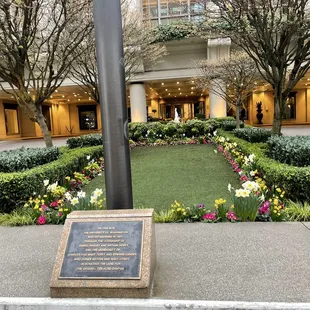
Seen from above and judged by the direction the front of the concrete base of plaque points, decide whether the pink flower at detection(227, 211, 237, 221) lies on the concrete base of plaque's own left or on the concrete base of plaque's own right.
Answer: on the concrete base of plaque's own left

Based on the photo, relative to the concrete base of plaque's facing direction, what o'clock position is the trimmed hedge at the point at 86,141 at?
The trimmed hedge is roughly at 6 o'clock from the concrete base of plaque.

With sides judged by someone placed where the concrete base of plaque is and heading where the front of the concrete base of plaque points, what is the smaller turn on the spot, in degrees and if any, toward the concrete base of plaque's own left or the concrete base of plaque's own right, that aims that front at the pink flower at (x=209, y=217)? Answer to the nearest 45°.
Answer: approximately 135° to the concrete base of plaque's own left

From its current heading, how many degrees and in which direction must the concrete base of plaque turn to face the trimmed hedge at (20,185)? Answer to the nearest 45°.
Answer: approximately 135° to its right

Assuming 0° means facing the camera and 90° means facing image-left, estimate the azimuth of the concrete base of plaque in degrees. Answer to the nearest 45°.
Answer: approximately 0°

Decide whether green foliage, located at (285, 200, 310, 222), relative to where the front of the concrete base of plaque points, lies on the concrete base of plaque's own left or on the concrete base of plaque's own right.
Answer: on the concrete base of plaque's own left

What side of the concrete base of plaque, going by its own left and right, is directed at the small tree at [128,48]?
back

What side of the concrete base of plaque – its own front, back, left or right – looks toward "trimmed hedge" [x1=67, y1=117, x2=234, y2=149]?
back

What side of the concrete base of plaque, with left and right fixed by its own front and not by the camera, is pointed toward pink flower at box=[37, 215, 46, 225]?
back
